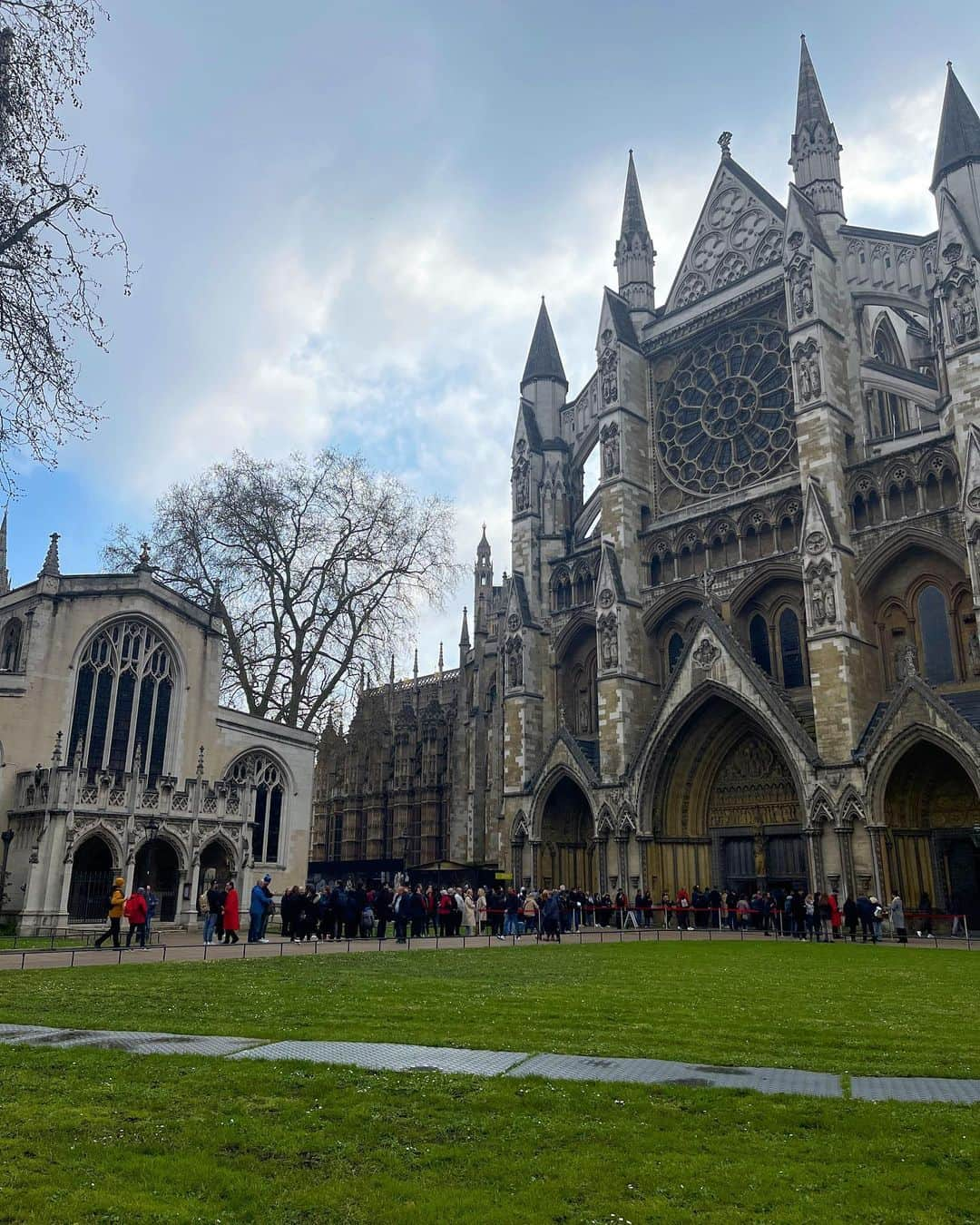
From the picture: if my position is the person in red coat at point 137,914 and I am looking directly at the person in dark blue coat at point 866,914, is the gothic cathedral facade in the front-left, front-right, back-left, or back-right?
front-left

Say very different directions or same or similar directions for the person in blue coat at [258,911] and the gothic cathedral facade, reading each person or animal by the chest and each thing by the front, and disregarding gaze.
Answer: very different directions

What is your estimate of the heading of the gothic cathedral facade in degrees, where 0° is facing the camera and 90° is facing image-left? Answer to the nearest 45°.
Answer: approximately 45°

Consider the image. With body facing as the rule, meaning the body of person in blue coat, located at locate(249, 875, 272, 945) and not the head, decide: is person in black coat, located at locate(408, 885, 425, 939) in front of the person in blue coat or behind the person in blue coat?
in front

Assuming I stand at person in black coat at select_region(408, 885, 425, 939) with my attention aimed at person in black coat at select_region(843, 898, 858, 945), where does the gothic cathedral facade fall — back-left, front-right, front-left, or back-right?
front-left

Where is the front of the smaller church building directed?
toward the camera

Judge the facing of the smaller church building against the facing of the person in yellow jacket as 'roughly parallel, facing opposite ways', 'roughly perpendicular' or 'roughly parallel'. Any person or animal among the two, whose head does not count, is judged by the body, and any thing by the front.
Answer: roughly perpendicular

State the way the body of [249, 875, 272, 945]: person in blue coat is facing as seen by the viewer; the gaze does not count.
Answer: to the viewer's right

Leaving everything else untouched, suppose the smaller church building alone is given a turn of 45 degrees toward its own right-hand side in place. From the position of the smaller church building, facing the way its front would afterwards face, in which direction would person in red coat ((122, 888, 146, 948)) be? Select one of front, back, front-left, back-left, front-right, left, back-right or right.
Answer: front-left
